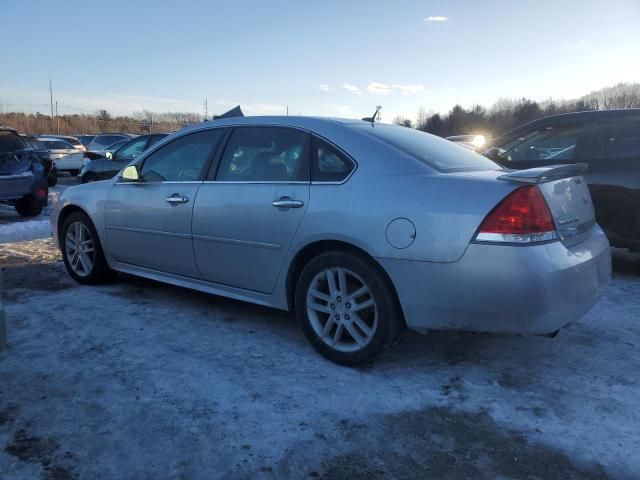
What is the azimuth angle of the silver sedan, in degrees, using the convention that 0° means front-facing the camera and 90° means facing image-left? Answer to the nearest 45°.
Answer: approximately 135°

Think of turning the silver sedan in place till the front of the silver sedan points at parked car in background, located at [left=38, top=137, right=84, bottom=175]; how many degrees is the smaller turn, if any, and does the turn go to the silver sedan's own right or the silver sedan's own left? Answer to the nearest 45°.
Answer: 0° — it already faces it

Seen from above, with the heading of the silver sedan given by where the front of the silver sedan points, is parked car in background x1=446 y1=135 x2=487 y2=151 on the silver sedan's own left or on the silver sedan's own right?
on the silver sedan's own right

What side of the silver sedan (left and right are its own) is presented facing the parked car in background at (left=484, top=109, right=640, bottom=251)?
right

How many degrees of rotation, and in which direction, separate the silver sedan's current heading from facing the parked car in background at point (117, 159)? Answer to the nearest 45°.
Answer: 0° — it already faces it

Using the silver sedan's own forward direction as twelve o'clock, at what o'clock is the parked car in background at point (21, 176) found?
The parked car in background is roughly at 12 o'clock from the silver sedan.
